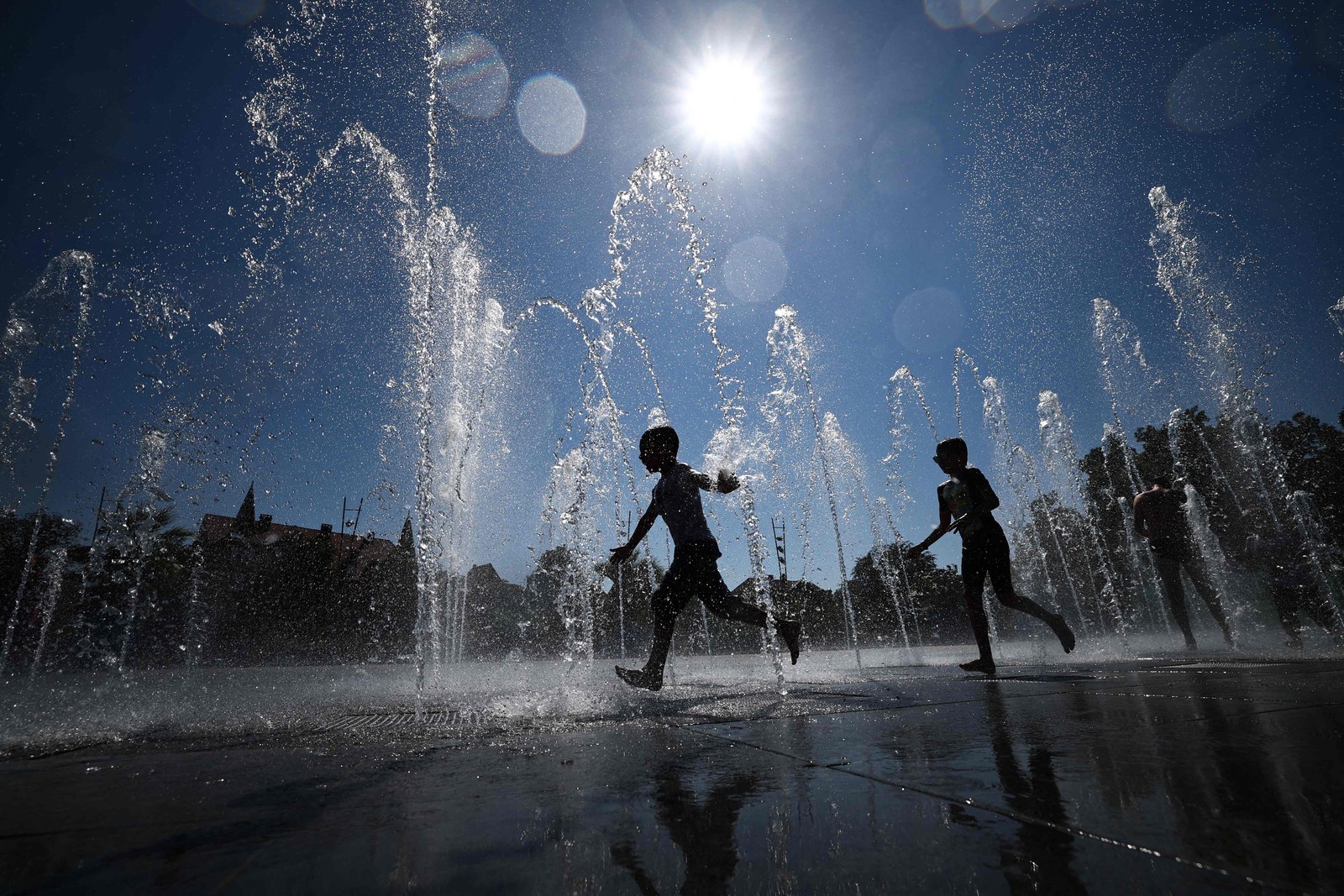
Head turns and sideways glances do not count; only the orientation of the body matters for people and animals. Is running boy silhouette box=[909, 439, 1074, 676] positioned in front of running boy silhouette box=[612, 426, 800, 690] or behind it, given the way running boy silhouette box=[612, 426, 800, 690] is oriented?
behind

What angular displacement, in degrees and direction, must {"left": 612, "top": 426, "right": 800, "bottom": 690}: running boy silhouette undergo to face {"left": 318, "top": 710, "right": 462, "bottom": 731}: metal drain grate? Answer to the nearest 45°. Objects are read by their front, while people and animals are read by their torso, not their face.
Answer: approximately 45° to its left

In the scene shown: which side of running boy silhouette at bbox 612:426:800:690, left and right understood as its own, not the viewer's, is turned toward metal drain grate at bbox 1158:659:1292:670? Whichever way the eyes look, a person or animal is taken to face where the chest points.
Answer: back

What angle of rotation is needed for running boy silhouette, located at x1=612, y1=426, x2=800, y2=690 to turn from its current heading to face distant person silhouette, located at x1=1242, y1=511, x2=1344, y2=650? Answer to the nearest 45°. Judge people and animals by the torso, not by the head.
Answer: approximately 135° to its right

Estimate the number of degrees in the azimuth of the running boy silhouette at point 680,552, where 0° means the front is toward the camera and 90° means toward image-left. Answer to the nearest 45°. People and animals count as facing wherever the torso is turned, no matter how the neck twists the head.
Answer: approximately 90°

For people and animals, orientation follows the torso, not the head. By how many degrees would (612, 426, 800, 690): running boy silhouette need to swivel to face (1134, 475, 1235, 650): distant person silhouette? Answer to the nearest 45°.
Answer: approximately 135° to its right

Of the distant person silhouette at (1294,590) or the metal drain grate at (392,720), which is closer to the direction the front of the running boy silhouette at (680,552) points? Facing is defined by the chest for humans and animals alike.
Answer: the metal drain grate

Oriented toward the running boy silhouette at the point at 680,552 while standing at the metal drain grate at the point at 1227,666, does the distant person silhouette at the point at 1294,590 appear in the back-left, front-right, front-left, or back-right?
back-right

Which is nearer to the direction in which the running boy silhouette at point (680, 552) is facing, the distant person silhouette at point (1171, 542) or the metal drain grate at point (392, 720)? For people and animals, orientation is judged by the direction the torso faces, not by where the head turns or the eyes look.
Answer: the metal drain grate
